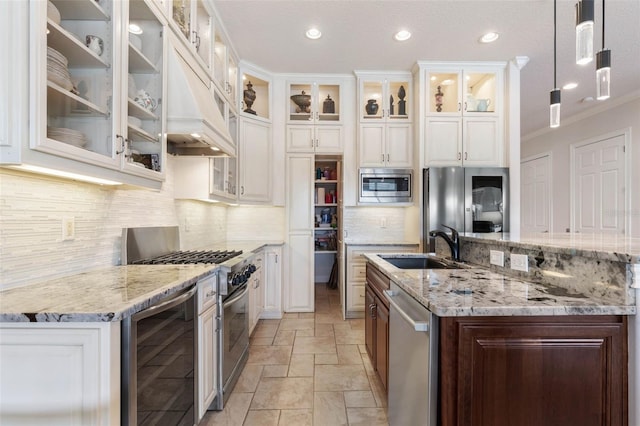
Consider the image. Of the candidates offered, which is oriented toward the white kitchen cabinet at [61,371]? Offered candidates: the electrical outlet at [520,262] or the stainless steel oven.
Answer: the electrical outlet

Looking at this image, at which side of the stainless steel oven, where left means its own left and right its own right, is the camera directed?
right

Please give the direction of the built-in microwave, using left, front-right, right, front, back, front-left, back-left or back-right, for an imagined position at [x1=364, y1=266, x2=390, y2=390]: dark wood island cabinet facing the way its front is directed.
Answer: right

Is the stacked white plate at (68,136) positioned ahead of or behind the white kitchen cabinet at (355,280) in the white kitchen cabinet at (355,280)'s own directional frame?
ahead

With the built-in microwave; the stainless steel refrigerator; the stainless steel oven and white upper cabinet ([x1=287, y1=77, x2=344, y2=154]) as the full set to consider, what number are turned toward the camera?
3

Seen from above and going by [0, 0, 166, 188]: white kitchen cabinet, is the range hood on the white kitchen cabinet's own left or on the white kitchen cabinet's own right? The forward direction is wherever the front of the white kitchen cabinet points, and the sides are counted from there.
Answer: on the white kitchen cabinet's own left

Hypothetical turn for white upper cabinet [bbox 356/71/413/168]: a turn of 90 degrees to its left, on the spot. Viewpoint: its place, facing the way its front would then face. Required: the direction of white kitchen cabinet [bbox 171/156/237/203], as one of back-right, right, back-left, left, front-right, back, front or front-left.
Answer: back-right

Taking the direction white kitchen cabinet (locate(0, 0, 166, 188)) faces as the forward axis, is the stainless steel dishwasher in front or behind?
in front

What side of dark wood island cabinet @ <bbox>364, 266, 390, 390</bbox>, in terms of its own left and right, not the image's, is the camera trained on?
left

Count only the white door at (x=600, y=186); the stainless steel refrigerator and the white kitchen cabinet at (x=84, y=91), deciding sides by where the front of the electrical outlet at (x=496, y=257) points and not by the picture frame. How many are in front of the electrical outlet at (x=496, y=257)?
1

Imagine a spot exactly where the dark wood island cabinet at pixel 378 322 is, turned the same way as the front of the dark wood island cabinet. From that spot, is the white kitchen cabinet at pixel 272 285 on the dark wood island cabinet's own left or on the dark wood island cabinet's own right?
on the dark wood island cabinet's own right

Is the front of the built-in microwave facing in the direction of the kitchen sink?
yes

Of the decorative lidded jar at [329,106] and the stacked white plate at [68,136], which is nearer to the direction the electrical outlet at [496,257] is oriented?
the stacked white plate
